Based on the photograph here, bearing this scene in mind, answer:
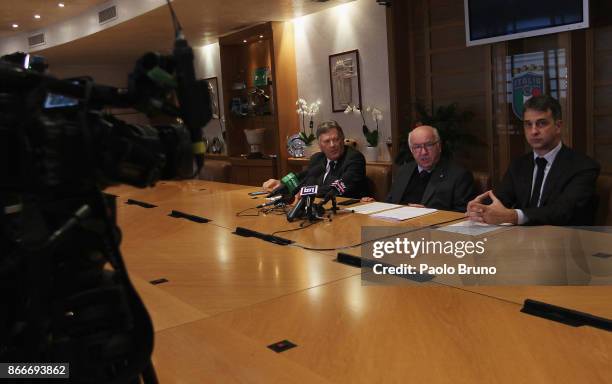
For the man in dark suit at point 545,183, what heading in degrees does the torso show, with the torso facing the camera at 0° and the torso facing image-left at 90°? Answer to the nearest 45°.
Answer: approximately 45°

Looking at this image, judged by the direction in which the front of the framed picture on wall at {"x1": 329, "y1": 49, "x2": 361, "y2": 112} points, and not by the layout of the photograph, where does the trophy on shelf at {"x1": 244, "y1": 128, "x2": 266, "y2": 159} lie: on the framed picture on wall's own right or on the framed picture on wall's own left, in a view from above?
on the framed picture on wall's own right

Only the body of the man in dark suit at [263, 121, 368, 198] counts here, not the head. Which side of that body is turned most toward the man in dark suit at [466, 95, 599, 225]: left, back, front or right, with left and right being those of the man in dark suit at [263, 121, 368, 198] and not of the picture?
left

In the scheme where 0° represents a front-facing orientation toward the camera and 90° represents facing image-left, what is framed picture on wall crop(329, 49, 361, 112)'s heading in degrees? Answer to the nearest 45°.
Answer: approximately 45°

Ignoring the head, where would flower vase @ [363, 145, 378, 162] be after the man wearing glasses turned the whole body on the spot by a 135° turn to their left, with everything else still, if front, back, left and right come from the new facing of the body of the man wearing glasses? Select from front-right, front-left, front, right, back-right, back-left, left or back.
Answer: left
